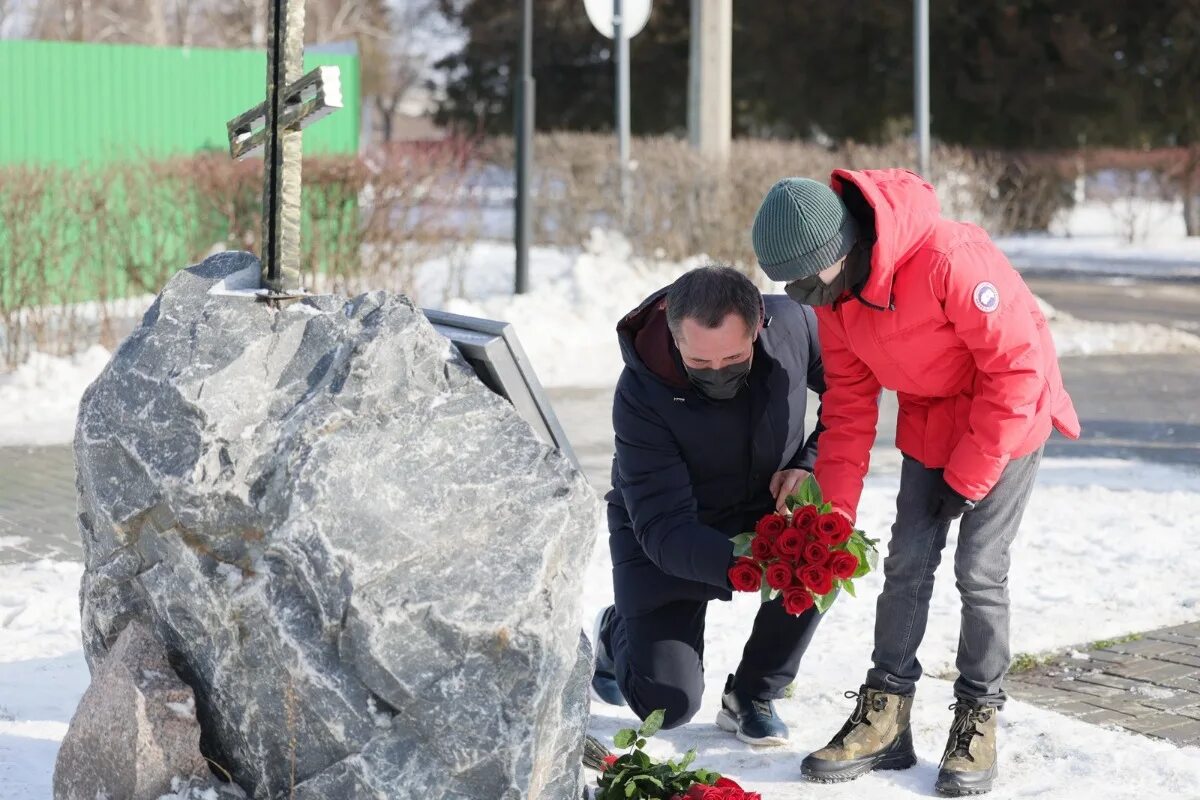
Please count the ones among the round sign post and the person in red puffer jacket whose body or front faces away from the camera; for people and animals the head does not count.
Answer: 1

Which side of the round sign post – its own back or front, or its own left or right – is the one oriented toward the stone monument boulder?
back

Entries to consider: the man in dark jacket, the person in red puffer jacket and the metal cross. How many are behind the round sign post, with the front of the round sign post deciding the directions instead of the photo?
3

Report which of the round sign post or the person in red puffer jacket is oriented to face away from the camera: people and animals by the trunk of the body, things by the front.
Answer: the round sign post

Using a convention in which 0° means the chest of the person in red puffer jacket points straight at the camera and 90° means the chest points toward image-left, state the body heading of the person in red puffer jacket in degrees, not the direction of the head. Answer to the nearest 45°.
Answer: approximately 45°

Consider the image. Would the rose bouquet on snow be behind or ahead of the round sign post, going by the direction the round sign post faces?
behind

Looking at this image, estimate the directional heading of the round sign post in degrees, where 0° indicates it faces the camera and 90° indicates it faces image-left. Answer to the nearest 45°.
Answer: approximately 180°

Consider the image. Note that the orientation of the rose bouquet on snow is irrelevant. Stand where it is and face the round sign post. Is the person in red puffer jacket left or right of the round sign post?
right

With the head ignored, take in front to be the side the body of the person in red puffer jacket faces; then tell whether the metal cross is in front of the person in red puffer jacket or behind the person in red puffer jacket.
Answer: in front

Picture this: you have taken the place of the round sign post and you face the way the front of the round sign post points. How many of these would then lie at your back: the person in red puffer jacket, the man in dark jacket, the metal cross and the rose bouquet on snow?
4

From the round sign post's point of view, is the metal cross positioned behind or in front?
behind
